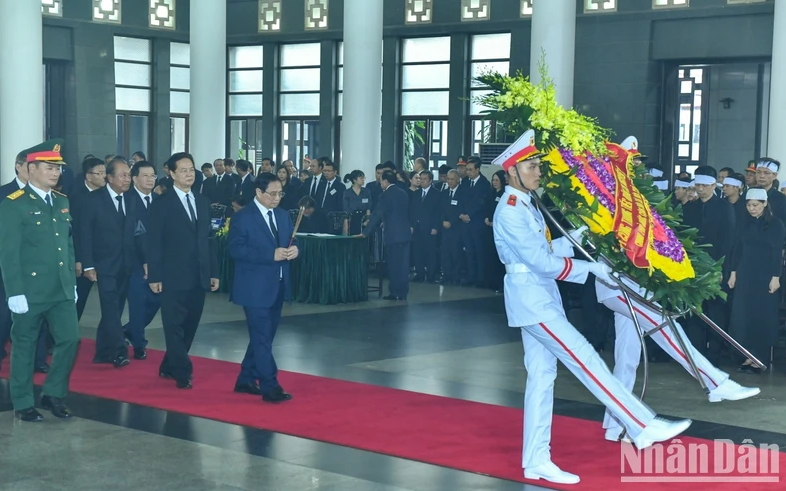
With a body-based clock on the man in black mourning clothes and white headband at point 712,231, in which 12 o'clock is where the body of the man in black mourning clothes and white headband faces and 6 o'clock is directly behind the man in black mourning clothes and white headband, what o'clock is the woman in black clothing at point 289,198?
The woman in black clothing is roughly at 3 o'clock from the man in black mourning clothes and white headband.

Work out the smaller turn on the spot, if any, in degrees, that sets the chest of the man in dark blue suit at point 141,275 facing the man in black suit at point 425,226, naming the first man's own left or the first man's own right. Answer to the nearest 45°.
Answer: approximately 90° to the first man's own left

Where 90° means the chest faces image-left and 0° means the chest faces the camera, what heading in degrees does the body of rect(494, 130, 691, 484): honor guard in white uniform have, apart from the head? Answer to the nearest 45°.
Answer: approximately 270°

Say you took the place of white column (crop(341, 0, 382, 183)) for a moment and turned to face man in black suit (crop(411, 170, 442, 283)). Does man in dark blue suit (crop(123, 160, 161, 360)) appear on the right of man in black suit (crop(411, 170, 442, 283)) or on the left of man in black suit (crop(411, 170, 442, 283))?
right

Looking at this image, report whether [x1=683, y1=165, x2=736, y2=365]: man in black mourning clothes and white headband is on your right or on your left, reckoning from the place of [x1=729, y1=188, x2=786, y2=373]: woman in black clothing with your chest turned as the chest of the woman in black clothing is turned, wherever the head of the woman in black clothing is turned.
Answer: on your right

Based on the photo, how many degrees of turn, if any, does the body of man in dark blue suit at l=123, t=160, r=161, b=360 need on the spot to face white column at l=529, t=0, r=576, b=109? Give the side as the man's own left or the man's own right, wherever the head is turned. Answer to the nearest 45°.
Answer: approximately 90° to the man's own left

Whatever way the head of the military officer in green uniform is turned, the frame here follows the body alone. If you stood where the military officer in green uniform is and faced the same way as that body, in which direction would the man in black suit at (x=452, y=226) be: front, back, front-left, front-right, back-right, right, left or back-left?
left

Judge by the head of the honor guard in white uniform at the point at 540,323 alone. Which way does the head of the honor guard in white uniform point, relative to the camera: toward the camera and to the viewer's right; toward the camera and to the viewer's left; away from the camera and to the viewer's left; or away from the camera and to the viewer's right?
toward the camera and to the viewer's right

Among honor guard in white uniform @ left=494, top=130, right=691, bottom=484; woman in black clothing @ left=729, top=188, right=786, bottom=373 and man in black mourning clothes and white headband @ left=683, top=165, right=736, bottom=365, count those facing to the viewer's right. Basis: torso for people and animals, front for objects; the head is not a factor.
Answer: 1

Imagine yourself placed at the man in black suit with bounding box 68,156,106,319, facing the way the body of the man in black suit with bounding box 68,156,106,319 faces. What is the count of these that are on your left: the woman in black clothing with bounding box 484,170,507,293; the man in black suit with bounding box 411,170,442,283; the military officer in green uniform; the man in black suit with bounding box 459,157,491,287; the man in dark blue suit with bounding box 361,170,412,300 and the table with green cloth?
5

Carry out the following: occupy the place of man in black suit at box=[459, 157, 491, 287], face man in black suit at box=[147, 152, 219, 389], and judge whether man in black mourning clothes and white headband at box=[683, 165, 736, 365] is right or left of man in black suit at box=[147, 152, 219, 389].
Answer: left

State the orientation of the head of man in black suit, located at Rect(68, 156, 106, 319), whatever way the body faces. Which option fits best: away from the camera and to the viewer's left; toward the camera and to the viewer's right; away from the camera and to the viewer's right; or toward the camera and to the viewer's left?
toward the camera and to the viewer's right

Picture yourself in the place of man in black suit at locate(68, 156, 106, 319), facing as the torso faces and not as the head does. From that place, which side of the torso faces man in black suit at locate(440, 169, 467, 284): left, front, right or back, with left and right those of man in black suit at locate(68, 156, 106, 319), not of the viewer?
left

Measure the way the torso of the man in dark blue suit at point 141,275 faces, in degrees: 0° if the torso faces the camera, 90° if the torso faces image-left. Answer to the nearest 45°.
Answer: approximately 315°
